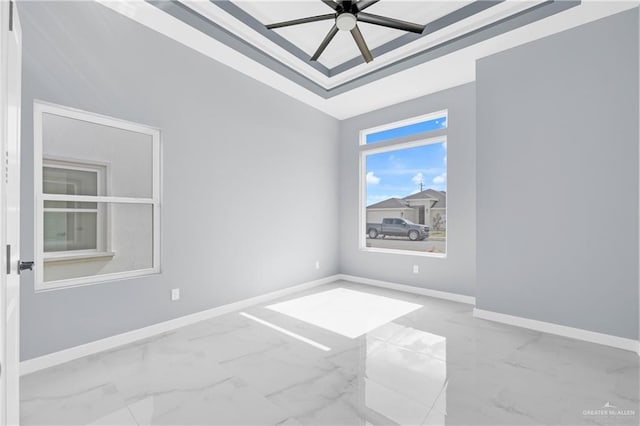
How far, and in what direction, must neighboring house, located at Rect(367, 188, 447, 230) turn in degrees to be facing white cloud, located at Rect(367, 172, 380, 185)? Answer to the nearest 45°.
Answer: approximately 135° to its right

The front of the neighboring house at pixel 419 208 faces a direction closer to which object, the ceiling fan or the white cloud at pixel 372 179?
the ceiling fan

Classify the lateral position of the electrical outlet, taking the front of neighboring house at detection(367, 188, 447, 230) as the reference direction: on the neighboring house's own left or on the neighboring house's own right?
on the neighboring house's own right

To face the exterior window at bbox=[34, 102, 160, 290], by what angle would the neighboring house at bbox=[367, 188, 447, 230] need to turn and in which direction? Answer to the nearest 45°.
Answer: approximately 45° to its right

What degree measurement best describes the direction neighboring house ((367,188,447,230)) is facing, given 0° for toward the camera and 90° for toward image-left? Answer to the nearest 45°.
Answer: approximately 0°

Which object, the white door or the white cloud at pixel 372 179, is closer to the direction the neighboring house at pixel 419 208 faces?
the white door
